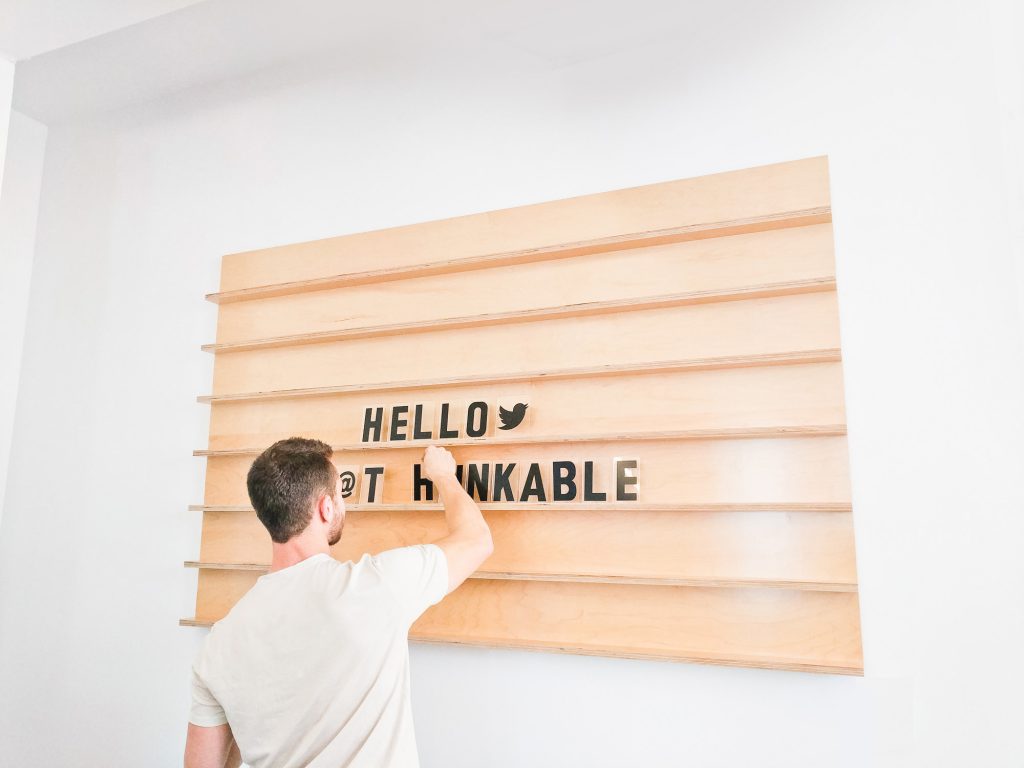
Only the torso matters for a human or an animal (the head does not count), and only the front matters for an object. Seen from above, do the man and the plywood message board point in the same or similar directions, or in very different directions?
very different directions

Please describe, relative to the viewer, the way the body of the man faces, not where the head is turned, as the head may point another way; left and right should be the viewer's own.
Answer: facing away from the viewer and to the right of the viewer

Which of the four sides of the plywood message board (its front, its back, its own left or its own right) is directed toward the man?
front

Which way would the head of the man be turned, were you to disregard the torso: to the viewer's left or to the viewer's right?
to the viewer's right

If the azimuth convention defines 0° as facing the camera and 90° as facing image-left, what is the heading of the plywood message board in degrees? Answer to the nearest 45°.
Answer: approximately 45°
